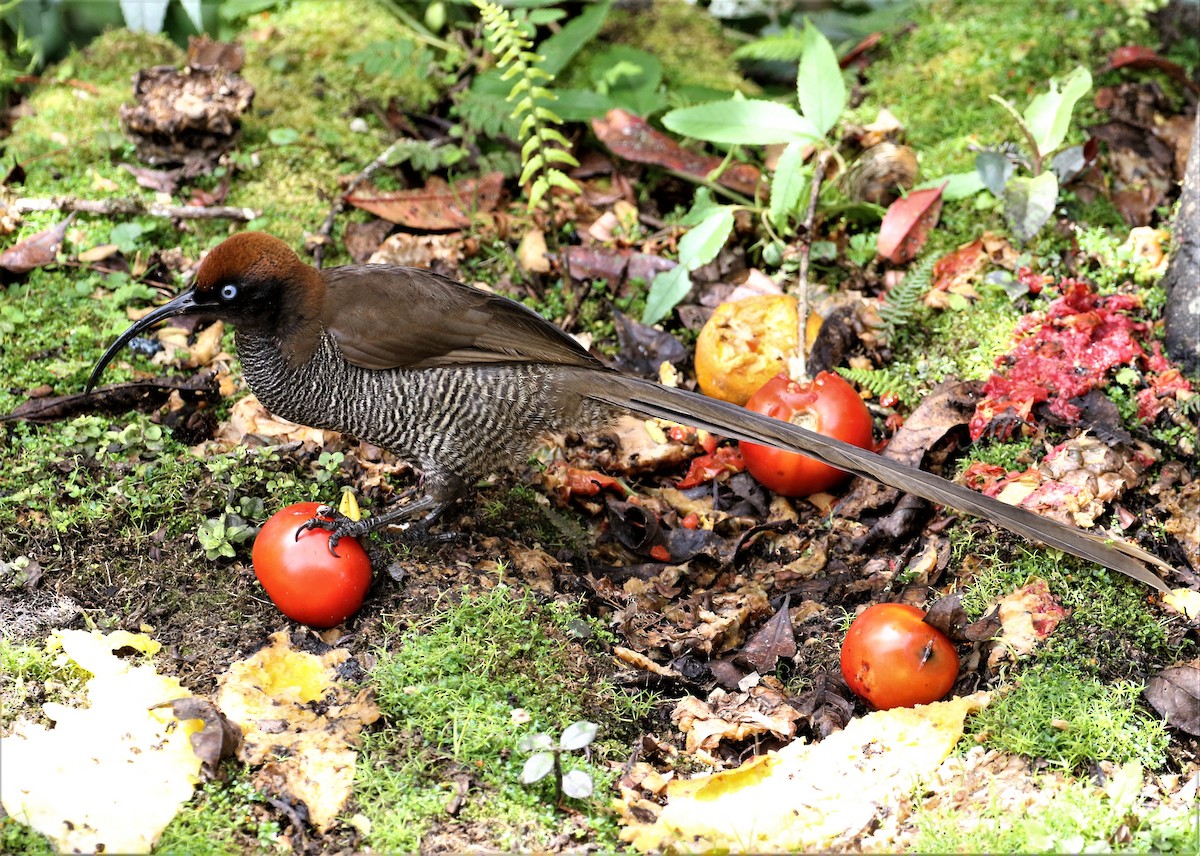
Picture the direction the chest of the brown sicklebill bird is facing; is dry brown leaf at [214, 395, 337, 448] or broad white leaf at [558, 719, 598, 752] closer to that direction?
the dry brown leaf

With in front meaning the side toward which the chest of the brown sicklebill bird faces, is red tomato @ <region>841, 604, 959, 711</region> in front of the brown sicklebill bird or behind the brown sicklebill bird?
behind

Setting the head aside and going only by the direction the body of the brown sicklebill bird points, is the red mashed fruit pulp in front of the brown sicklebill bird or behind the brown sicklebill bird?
behind

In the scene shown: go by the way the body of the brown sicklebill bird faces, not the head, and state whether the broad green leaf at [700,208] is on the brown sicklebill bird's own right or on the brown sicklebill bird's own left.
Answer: on the brown sicklebill bird's own right

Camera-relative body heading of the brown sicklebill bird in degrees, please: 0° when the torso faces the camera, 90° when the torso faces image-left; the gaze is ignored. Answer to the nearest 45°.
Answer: approximately 90°

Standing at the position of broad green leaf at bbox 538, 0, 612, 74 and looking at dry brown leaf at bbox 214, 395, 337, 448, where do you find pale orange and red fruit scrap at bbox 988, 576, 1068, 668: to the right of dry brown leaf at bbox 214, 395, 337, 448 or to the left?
left

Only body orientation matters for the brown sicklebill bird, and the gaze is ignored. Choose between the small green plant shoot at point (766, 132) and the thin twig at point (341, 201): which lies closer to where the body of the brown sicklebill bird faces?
the thin twig

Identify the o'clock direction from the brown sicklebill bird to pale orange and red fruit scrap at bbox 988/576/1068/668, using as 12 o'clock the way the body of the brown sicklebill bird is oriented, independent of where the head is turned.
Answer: The pale orange and red fruit scrap is roughly at 7 o'clock from the brown sicklebill bird.

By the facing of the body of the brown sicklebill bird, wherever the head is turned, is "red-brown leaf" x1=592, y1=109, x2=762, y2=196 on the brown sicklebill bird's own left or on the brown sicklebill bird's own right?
on the brown sicklebill bird's own right

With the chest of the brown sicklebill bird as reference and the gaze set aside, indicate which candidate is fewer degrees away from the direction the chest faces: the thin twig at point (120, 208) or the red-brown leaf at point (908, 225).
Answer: the thin twig

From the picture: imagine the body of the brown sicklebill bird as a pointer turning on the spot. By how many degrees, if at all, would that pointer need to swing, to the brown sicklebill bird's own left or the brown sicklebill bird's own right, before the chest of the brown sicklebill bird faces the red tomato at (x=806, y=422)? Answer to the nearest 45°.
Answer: approximately 180°
